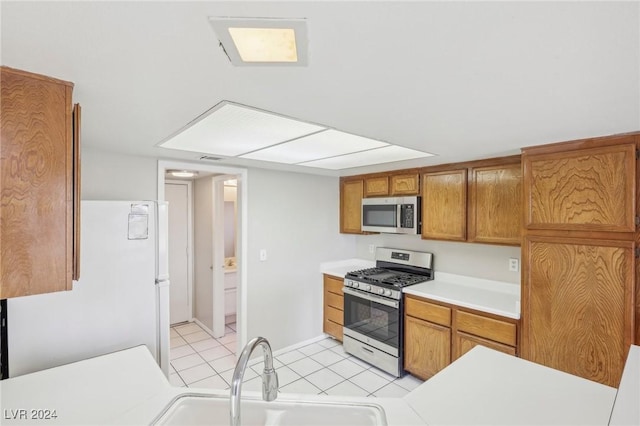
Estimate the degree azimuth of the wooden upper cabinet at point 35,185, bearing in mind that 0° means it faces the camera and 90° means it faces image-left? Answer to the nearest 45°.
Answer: approximately 270°

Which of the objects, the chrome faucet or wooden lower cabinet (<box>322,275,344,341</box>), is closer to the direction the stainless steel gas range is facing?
the chrome faucet

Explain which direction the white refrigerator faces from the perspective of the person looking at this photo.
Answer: facing to the right of the viewer

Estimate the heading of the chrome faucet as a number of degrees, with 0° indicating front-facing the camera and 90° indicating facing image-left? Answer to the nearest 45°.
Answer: approximately 225°

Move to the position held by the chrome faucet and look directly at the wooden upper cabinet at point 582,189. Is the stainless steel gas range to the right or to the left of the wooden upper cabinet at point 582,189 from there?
left

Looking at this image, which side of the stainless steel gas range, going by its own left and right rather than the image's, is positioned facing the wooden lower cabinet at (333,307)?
right

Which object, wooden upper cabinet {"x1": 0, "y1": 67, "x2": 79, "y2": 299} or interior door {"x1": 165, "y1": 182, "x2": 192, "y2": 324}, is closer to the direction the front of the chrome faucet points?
the interior door
